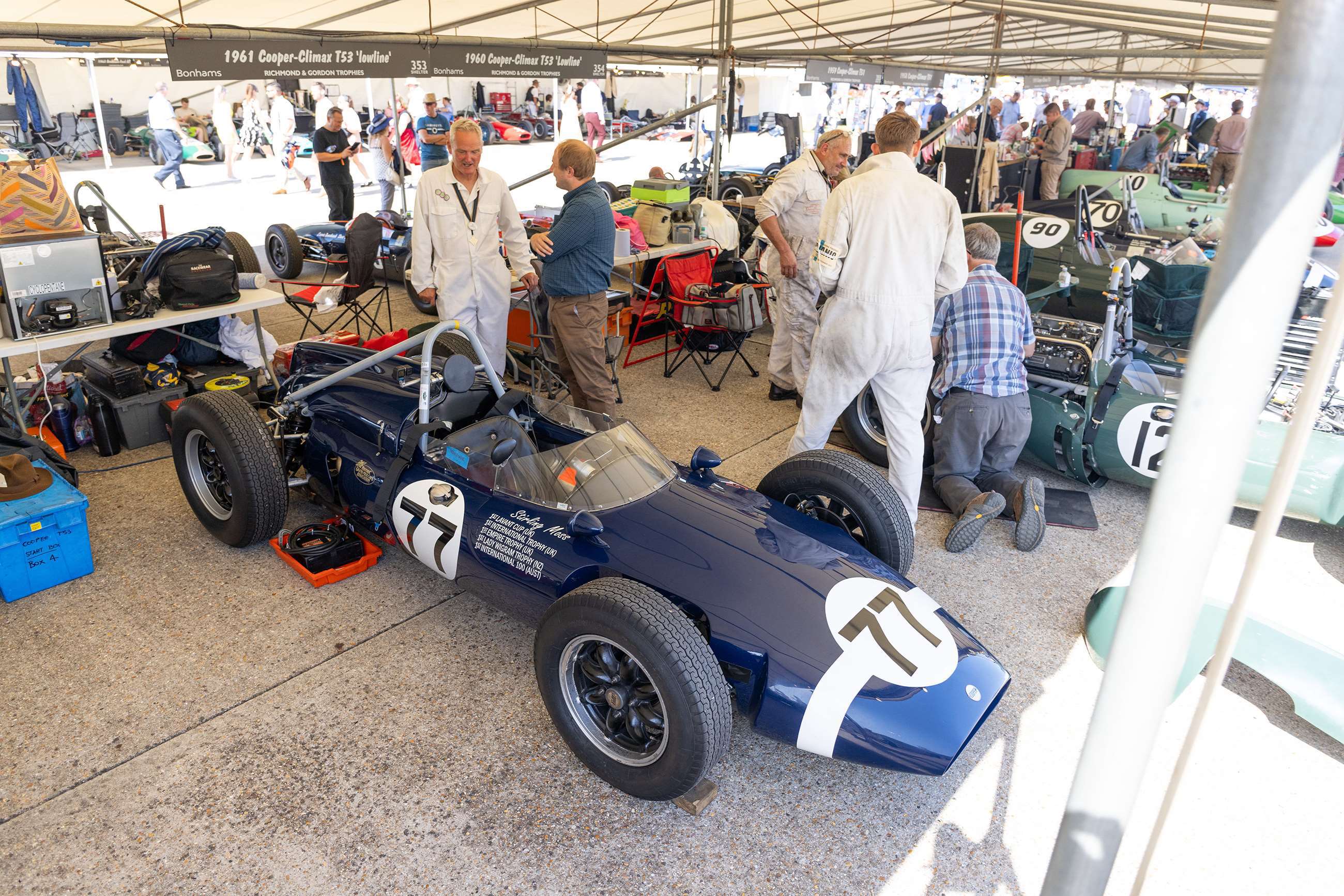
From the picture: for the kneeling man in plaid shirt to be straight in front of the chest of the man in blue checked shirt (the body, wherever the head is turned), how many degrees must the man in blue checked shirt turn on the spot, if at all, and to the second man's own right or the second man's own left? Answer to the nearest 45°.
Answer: approximately 135° to the second man's own left

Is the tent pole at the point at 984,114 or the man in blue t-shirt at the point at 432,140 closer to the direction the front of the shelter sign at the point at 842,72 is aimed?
the tent pole

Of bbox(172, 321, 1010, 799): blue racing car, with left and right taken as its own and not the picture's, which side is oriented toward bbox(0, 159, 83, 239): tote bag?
back

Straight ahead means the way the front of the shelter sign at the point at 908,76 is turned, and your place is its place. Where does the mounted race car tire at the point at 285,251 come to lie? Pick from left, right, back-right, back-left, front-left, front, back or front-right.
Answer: front-right

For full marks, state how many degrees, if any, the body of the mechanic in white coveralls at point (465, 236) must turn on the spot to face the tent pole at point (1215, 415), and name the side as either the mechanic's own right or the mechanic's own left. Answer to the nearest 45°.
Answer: approximately 45° to the mechanic's own left

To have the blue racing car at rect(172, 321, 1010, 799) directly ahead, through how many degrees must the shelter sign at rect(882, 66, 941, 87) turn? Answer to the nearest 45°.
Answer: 0° — it already faces it

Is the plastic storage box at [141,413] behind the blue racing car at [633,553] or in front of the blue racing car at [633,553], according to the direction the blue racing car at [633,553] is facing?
behind

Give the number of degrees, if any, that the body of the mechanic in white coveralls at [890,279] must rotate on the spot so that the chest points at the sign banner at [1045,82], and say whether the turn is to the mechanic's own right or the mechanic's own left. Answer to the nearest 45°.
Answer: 0° — they already face it

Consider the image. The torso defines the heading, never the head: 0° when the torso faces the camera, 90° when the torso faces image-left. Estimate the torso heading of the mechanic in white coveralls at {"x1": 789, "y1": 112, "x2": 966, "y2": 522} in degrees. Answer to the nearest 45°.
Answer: approximately 180°

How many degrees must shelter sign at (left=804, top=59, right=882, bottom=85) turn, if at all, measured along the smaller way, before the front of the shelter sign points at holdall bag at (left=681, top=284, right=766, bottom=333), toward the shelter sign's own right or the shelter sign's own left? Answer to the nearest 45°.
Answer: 0° — it already faces it

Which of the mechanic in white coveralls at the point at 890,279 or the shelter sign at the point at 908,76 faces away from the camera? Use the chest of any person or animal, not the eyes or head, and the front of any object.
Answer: the mechanic in white coveralls

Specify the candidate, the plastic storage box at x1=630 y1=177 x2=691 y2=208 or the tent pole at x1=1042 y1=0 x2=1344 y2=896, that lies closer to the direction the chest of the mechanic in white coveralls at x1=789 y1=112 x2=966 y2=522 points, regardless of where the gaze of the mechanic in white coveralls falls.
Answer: the plastic storage box

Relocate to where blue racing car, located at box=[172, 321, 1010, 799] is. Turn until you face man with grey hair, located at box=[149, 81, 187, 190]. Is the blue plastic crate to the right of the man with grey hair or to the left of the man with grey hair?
left

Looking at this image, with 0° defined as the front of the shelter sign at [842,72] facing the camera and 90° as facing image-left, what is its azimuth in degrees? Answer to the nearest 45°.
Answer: approximately 0°

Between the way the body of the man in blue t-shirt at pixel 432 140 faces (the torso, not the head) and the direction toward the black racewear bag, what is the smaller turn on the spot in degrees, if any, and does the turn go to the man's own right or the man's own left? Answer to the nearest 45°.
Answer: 0° — they already face it

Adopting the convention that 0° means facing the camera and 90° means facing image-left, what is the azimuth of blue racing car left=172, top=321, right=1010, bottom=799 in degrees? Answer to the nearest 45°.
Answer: approximately 315°

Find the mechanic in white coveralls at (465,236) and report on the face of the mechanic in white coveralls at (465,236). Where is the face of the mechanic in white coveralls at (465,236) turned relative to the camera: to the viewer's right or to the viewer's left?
to the viewer's right

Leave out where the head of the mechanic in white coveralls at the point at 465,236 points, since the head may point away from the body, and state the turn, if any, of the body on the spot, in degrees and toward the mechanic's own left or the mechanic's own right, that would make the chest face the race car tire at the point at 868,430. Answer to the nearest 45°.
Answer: approximately 90° to the mechanic's own left

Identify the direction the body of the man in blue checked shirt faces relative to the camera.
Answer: to the viewer's left
